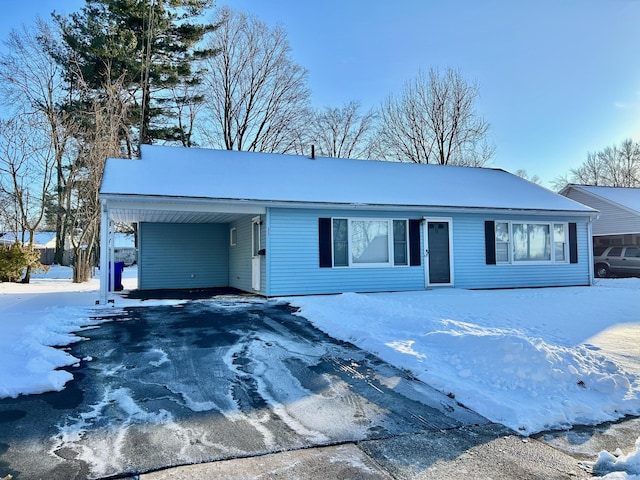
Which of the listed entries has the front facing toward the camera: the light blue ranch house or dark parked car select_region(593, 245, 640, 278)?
the light blue ranch house

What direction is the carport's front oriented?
toward the camera

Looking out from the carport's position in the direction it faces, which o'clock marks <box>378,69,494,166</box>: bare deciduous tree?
The bare deciduous tree is roughly at 8 o'clock from the carport.

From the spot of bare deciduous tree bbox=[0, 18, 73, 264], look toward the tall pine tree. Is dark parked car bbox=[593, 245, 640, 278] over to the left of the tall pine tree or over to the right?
right

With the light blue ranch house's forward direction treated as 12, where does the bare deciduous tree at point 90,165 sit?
The bare deciduous tree is roughly at 4 o'clock from the light blue ranch house.

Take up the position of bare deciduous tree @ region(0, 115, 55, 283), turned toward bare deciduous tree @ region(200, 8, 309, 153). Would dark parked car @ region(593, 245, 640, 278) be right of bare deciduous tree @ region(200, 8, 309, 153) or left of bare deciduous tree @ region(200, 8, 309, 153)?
right
